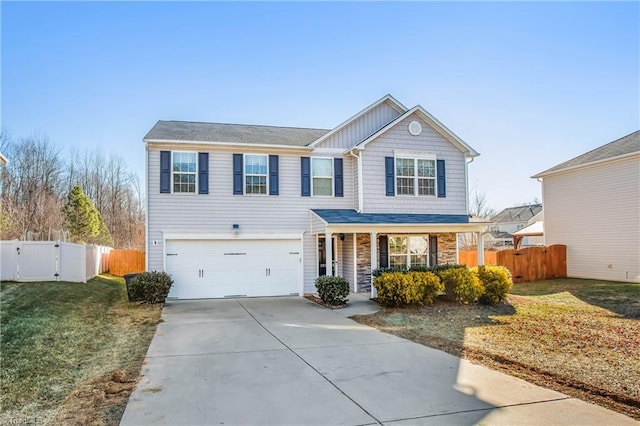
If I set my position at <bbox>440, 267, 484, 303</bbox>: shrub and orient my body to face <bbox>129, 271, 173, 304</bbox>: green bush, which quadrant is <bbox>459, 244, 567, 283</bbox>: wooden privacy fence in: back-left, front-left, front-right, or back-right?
back-right

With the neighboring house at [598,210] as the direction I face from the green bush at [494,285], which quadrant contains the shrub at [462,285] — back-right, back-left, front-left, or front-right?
back-left

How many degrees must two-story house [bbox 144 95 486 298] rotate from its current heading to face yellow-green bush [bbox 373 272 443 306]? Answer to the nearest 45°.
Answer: approximately 45° to its left

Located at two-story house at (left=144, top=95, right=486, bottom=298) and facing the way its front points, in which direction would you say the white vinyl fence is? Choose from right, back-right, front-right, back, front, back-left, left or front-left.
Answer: right

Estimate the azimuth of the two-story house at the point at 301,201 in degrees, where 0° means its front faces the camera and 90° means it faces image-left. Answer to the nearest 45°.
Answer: approximately 0°

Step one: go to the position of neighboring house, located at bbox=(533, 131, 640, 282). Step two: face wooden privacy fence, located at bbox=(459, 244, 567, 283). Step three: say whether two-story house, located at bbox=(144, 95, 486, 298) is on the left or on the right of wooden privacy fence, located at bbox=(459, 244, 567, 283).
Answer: left

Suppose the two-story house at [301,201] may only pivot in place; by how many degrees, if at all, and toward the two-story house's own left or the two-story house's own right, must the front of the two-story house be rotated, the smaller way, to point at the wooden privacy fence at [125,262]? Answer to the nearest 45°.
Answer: approximately 135° to the two-story house's own right

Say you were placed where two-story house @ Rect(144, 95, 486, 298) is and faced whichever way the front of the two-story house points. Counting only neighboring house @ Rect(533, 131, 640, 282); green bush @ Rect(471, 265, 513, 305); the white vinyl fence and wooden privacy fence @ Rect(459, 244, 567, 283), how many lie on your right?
1

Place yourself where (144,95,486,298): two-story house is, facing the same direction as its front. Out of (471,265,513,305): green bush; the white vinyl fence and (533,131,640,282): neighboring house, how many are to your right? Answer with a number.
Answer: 1

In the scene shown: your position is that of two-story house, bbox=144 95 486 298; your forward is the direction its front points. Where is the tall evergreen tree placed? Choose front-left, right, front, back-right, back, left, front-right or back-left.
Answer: back-right

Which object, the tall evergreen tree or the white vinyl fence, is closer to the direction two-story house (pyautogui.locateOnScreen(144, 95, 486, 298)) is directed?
the white vinyl fence

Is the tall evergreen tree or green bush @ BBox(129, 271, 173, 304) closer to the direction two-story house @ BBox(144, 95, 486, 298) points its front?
the green bush
